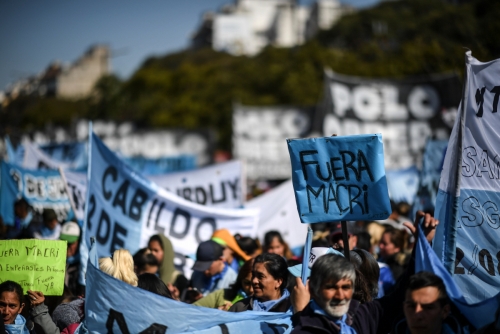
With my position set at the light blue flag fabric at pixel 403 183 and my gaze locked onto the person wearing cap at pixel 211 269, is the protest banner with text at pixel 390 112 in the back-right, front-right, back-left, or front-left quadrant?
back-right

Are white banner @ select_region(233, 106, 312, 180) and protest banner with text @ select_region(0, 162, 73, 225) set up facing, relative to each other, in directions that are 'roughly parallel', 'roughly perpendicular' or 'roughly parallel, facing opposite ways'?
roughly parallel

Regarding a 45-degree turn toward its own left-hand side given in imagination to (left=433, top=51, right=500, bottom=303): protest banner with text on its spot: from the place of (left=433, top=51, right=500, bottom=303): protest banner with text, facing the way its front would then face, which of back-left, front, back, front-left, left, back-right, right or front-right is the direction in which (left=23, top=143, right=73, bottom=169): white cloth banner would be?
back

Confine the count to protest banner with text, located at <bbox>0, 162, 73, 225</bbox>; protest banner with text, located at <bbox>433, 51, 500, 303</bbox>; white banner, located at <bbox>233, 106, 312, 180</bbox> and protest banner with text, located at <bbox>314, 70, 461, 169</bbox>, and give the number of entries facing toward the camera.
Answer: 4

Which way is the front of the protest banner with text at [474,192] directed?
toward the camera

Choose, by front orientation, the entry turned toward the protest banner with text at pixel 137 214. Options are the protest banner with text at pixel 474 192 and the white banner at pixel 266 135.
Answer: the white banner

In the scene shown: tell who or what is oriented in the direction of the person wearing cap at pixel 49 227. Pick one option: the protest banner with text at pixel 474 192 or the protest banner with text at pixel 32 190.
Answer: the protest banner with text at pixel 32 190

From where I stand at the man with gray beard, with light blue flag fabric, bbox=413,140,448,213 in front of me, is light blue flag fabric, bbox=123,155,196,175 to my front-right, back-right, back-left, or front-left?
front-left

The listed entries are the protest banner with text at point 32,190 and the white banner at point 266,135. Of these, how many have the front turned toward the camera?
2

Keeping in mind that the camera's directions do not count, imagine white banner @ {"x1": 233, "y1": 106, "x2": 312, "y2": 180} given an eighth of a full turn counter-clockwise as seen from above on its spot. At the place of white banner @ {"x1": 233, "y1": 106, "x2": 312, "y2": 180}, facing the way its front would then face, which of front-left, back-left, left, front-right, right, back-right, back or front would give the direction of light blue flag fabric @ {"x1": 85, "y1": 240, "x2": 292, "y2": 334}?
front-right

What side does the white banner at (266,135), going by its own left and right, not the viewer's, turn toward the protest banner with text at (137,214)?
front

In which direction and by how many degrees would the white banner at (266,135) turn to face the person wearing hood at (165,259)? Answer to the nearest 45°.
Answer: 0° — it already faces them

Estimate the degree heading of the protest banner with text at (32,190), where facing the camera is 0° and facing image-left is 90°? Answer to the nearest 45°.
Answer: approximately 0°

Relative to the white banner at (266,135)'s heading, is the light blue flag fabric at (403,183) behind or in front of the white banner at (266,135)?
in front

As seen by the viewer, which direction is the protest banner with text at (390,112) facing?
toward the camera

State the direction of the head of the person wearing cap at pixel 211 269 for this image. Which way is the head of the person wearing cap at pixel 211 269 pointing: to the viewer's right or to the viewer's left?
to the viewer's left

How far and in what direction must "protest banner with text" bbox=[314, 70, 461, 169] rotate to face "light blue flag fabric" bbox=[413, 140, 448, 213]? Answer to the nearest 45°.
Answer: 0° — it already faces it

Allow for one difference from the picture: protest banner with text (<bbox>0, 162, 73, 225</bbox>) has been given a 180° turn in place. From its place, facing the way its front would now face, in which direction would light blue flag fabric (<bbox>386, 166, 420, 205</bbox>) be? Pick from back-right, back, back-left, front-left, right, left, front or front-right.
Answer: right

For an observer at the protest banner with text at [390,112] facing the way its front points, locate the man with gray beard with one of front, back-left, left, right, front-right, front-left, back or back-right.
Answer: front
